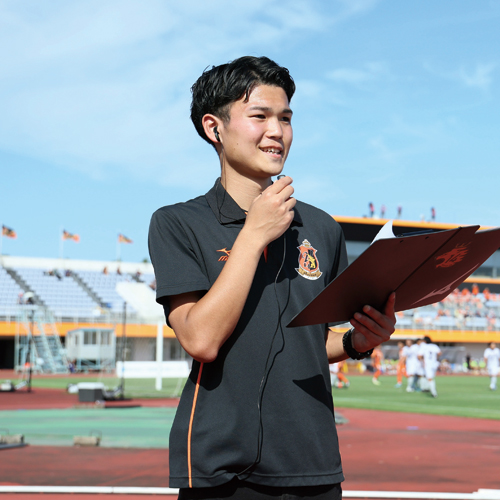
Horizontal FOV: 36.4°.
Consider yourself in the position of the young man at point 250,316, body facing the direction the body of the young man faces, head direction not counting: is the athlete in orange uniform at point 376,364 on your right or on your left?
on your left

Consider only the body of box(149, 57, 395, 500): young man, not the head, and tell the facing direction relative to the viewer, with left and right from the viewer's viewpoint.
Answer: facing the viewer and to the right of the viewer

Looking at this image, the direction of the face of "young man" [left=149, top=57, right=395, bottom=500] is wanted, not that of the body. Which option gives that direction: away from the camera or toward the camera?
toward the camera

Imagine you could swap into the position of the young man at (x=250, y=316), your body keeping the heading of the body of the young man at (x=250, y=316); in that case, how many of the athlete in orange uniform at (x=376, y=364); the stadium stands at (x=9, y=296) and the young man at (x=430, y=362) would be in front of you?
0

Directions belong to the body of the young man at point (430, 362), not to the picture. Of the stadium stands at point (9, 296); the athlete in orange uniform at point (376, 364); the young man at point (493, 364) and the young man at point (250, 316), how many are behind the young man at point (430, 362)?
1
